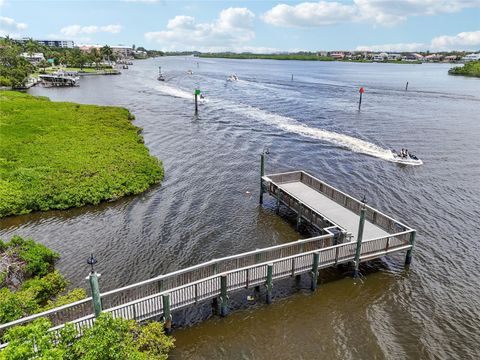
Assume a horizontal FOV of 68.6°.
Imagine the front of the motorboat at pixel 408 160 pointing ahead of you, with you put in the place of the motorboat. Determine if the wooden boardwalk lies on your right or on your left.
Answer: on your right

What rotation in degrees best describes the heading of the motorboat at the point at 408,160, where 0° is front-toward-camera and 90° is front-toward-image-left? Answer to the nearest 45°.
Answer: approximately 315°
